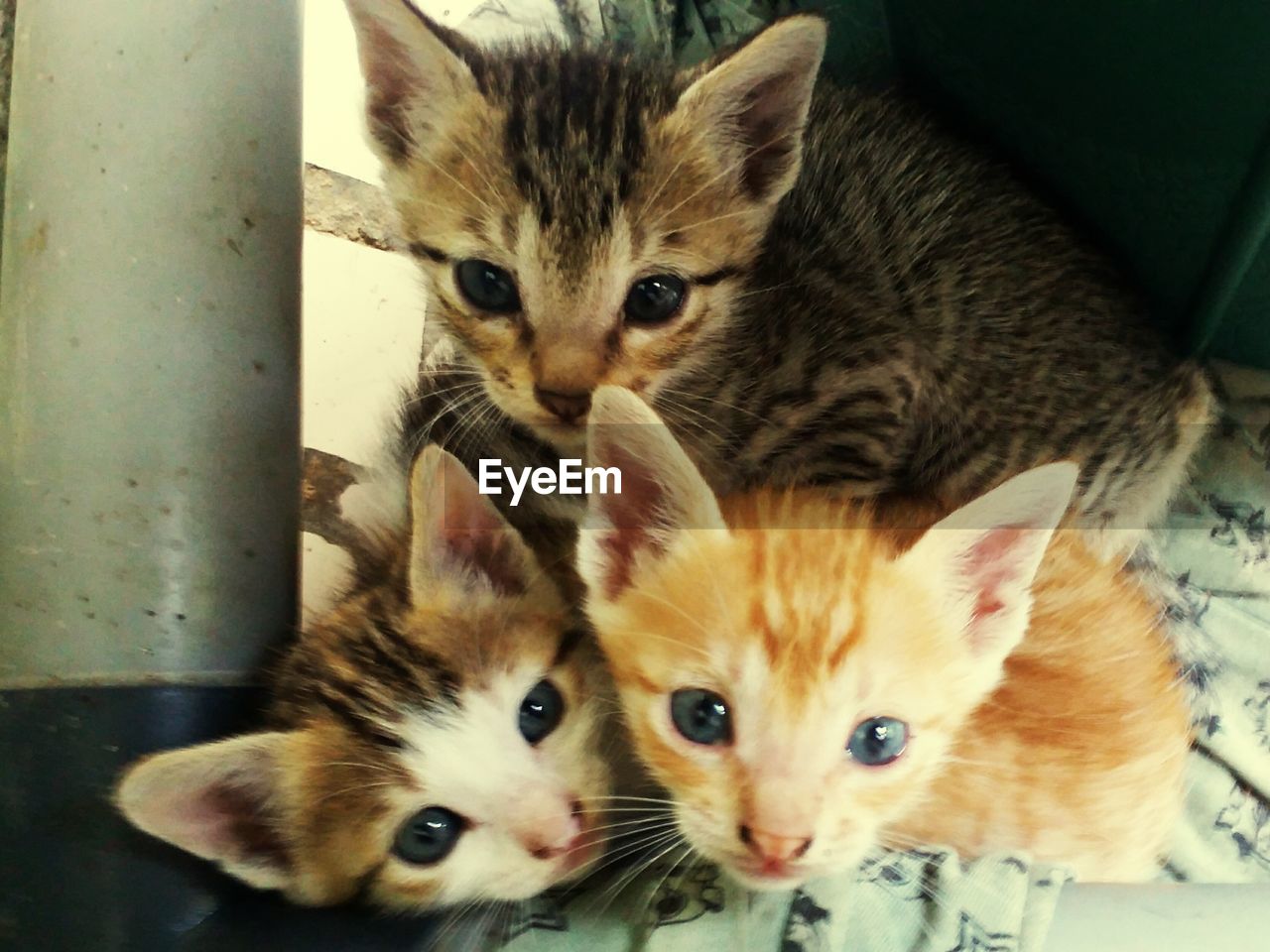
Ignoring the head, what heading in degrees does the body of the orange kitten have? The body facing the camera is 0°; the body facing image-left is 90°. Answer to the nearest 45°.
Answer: approximately 45°

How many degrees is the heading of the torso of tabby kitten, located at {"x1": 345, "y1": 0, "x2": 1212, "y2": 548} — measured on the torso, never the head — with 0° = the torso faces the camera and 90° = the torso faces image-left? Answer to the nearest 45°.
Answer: approximately 45°
